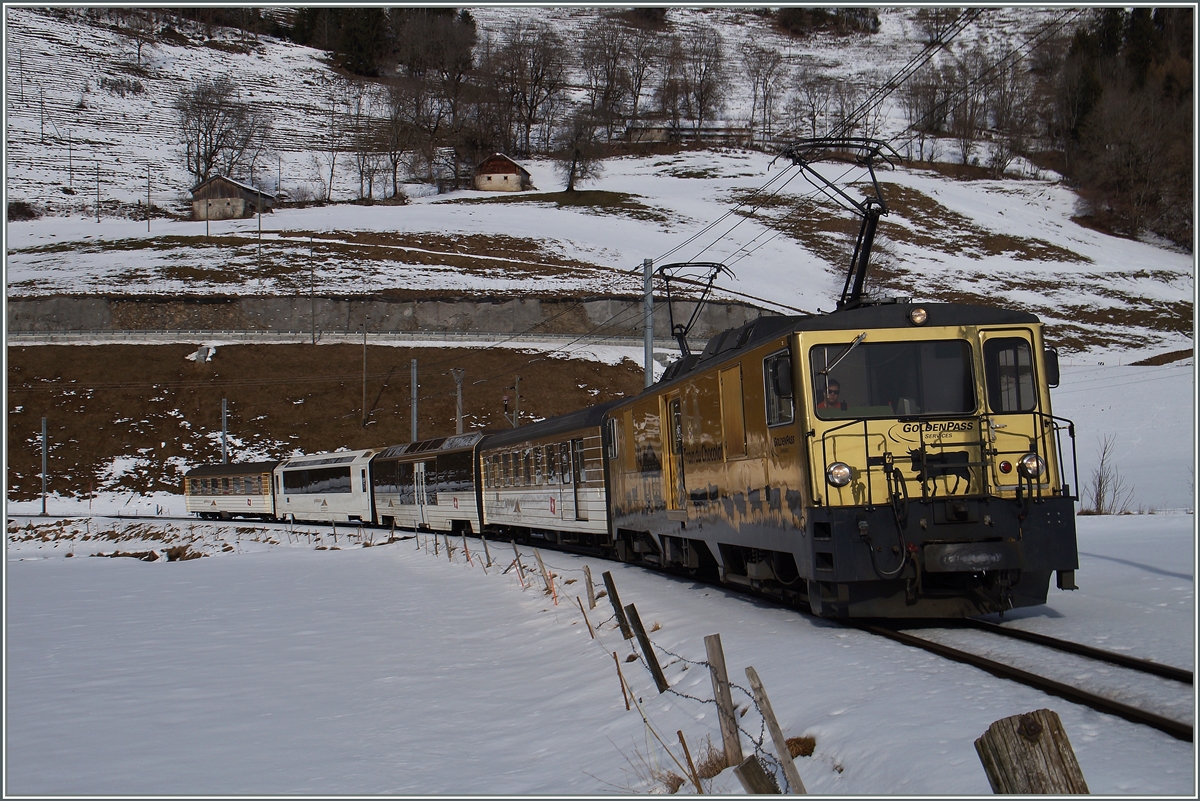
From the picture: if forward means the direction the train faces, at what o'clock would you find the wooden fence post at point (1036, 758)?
The wooden fence post is roughly at 2 o'clock from the train.

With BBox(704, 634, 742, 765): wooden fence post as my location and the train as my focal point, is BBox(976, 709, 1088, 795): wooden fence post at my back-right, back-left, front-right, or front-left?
back-right

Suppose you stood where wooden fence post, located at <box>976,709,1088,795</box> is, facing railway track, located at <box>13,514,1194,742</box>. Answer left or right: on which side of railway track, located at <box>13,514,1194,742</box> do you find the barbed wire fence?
left

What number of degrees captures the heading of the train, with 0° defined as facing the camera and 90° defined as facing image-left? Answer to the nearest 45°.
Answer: approximately 315°

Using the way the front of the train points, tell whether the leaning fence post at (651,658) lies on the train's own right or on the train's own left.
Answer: on the train's own right

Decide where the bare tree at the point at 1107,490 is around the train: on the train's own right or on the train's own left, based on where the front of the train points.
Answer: on the train's own left

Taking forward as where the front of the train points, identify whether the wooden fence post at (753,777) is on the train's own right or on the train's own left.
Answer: on the train's own right
